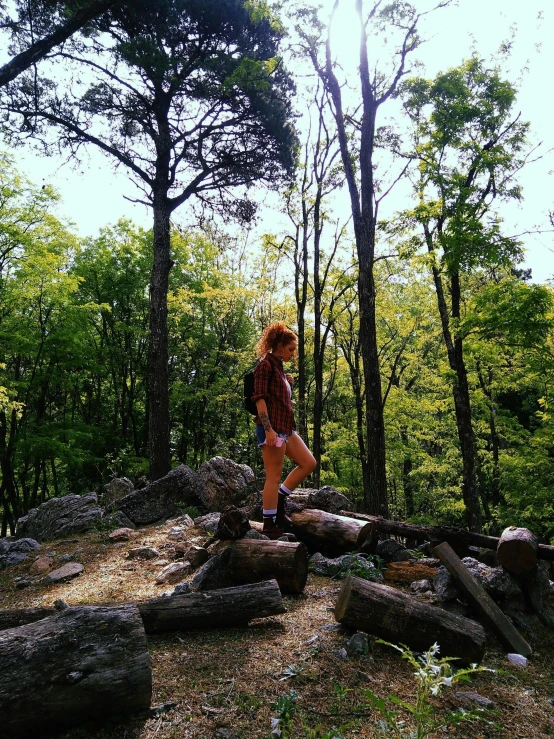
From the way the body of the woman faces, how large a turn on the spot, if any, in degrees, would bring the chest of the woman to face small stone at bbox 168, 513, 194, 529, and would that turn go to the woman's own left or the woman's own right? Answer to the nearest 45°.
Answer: approximately 135° to the woman's own left

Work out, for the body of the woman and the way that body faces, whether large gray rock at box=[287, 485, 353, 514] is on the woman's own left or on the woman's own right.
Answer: on the woman's own left

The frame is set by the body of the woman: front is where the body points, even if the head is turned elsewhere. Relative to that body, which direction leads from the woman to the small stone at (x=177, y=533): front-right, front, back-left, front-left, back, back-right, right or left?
back-left

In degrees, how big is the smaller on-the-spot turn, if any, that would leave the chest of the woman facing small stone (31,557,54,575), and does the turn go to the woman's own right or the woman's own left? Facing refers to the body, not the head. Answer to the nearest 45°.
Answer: approximately 180°

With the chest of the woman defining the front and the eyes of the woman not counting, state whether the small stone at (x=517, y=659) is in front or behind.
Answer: in front

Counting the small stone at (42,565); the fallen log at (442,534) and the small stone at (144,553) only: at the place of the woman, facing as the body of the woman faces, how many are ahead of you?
1

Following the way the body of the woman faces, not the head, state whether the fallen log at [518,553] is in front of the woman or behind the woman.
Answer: in front

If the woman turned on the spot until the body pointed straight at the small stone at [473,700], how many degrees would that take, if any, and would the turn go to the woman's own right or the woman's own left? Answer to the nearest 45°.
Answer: approximately 45° to the woman's own right

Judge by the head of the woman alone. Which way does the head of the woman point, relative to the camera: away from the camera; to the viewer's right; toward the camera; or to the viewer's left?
to the viewer's right

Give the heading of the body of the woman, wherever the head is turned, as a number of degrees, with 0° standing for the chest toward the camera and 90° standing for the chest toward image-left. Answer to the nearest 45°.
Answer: approximately 270°
